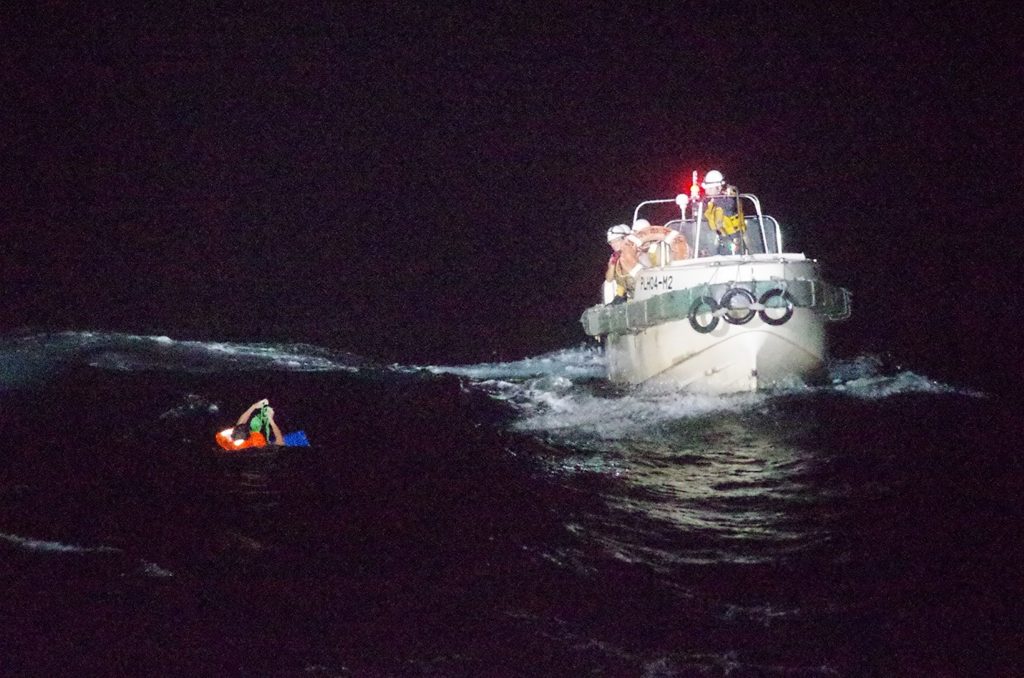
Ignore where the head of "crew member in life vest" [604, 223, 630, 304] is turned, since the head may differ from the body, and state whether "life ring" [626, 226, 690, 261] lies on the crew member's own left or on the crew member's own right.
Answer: on the crew member's own left

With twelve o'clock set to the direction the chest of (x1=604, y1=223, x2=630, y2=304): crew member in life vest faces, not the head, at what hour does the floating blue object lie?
The floating blue object is roughly at 12 o'clock from the crew member in life vest.

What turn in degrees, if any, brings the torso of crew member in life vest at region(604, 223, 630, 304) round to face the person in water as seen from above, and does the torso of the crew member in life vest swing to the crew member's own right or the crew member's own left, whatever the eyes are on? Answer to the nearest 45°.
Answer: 0° — they already face them

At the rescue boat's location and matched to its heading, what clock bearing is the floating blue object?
The floating blue object is roughly at 2 o'clock from the rescue boat.

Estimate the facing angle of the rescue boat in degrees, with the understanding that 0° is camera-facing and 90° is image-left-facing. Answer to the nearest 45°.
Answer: approximately 0°

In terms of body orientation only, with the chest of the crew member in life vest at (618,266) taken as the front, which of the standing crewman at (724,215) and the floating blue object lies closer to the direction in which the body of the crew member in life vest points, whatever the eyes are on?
the floating blue object
